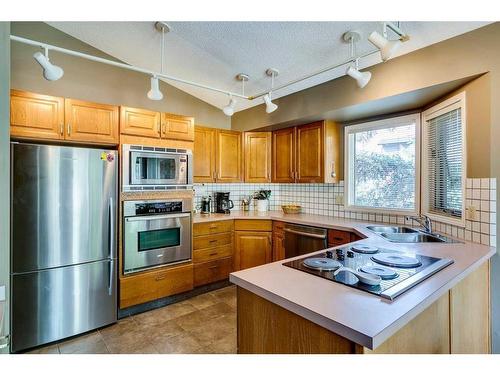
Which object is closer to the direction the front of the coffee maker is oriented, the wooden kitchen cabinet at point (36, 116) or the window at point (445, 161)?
the window

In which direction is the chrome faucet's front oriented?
to the viewer's left

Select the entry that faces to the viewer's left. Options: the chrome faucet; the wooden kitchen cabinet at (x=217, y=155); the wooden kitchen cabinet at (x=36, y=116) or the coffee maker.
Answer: the chrome faucet

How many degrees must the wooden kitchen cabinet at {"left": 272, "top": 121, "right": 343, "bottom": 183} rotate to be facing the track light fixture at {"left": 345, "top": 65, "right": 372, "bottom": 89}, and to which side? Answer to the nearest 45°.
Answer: approximately 45° to its left

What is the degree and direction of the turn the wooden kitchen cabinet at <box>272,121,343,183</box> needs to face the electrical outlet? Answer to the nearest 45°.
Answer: approximately 90° to its left
